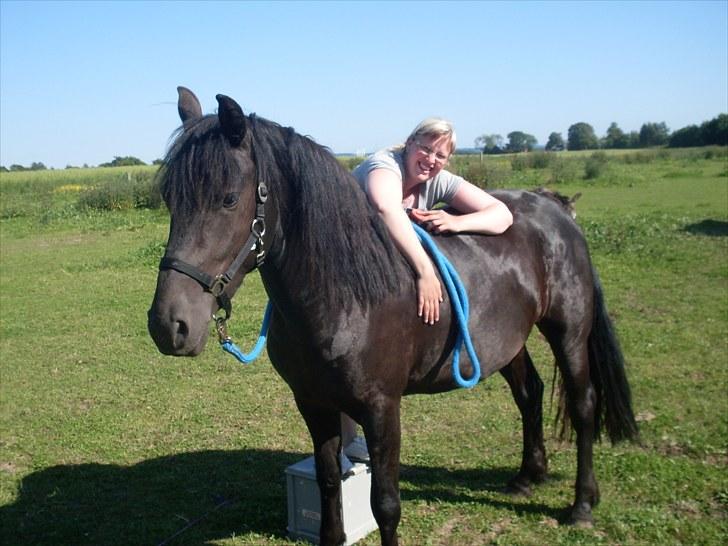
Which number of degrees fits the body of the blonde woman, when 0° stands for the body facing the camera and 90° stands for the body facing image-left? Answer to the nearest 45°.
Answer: approximately 0°

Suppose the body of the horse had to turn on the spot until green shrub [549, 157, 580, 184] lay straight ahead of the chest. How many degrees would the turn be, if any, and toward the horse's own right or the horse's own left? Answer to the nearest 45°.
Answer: approximately 135° to the horse's own right

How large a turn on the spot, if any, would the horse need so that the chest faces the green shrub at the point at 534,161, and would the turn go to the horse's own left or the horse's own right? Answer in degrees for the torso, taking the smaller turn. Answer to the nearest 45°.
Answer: approximately 135° to the horse's own right

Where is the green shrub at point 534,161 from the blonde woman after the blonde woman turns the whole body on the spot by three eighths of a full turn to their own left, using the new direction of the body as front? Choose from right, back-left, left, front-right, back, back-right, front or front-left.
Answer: front-left

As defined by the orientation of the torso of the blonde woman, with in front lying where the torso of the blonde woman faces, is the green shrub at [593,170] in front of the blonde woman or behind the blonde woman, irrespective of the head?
behind

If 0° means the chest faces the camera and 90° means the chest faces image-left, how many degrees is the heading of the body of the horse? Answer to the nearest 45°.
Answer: approximately 45°
